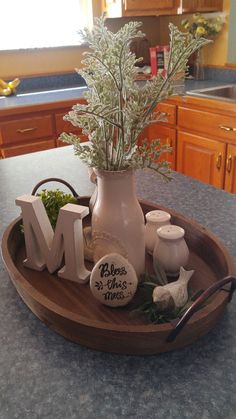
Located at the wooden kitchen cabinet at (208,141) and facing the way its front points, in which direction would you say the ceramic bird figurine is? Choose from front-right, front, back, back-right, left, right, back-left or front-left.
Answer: front-left

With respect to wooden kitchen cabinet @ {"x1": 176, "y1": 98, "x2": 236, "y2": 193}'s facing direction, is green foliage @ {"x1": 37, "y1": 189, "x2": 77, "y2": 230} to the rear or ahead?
ahead

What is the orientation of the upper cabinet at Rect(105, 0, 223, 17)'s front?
toward the camera

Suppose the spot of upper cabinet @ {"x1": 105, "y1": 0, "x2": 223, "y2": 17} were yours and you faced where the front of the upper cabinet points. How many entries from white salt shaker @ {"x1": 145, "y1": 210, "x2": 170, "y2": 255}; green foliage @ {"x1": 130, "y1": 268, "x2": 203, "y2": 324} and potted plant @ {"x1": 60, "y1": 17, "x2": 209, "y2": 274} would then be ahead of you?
3

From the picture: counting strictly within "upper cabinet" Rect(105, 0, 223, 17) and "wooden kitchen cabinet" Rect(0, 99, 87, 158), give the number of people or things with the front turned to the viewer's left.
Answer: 0

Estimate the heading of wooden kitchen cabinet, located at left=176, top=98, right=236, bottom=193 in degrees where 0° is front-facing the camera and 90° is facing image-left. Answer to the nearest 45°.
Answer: approximately 45°

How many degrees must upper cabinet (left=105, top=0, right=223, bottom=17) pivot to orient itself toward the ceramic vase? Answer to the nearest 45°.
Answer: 0° — it already faces it

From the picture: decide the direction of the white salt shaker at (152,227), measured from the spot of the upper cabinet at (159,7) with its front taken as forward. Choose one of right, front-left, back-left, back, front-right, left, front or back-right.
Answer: front

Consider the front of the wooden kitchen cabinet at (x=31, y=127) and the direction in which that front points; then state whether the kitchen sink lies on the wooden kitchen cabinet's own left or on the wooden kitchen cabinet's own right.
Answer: on the wooden kitchen cabinet's own left

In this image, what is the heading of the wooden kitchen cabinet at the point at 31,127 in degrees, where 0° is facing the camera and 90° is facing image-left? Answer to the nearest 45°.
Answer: approximately 315°

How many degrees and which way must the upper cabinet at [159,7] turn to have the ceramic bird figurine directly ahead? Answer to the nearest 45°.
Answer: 0° — it already faces it
